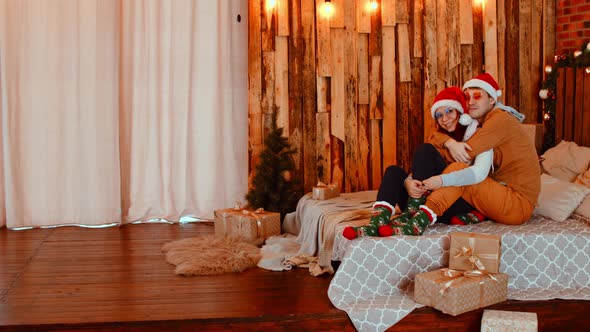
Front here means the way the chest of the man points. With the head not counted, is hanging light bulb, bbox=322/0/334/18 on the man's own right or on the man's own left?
on the man's own right

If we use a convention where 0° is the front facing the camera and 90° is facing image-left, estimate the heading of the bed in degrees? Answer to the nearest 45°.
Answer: approximately 90°

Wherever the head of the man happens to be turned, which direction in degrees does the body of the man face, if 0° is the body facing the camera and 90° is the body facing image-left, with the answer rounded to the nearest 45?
approximately 90°
